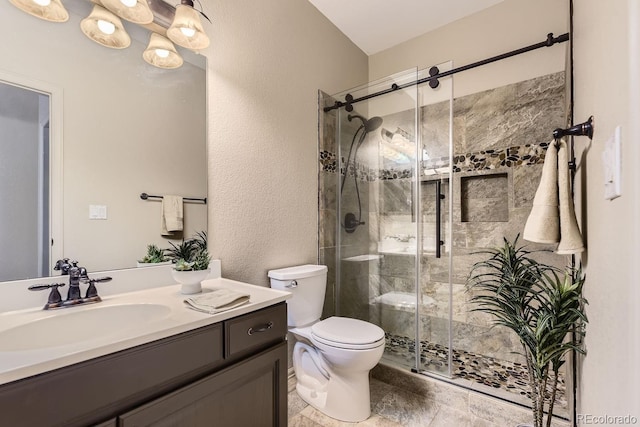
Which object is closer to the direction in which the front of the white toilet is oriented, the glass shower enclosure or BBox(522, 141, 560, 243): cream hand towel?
the cream hand towel

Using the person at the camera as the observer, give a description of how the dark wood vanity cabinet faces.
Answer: facing the viewer and to the right of the viewer

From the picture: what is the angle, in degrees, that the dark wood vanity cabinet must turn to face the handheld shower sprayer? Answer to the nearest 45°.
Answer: approximately 90° to its left

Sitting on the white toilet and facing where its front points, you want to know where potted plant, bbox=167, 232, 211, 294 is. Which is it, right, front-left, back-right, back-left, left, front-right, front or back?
right

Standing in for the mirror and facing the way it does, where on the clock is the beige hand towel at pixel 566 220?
The beige hand towel is roughly at 12 o'clock from the mirror.

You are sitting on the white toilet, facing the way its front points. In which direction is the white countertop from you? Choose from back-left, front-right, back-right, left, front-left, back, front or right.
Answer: right

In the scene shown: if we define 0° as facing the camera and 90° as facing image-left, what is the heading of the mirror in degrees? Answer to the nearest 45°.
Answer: approximately 315°

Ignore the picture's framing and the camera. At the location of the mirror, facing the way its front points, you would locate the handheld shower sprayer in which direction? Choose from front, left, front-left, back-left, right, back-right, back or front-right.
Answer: front-left

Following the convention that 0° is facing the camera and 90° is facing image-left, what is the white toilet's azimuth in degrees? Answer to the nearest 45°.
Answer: approximately 315°
